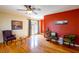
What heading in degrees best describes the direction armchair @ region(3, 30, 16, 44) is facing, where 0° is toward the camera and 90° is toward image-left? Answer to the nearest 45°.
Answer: approximately 315°

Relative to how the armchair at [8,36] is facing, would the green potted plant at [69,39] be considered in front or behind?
in front
